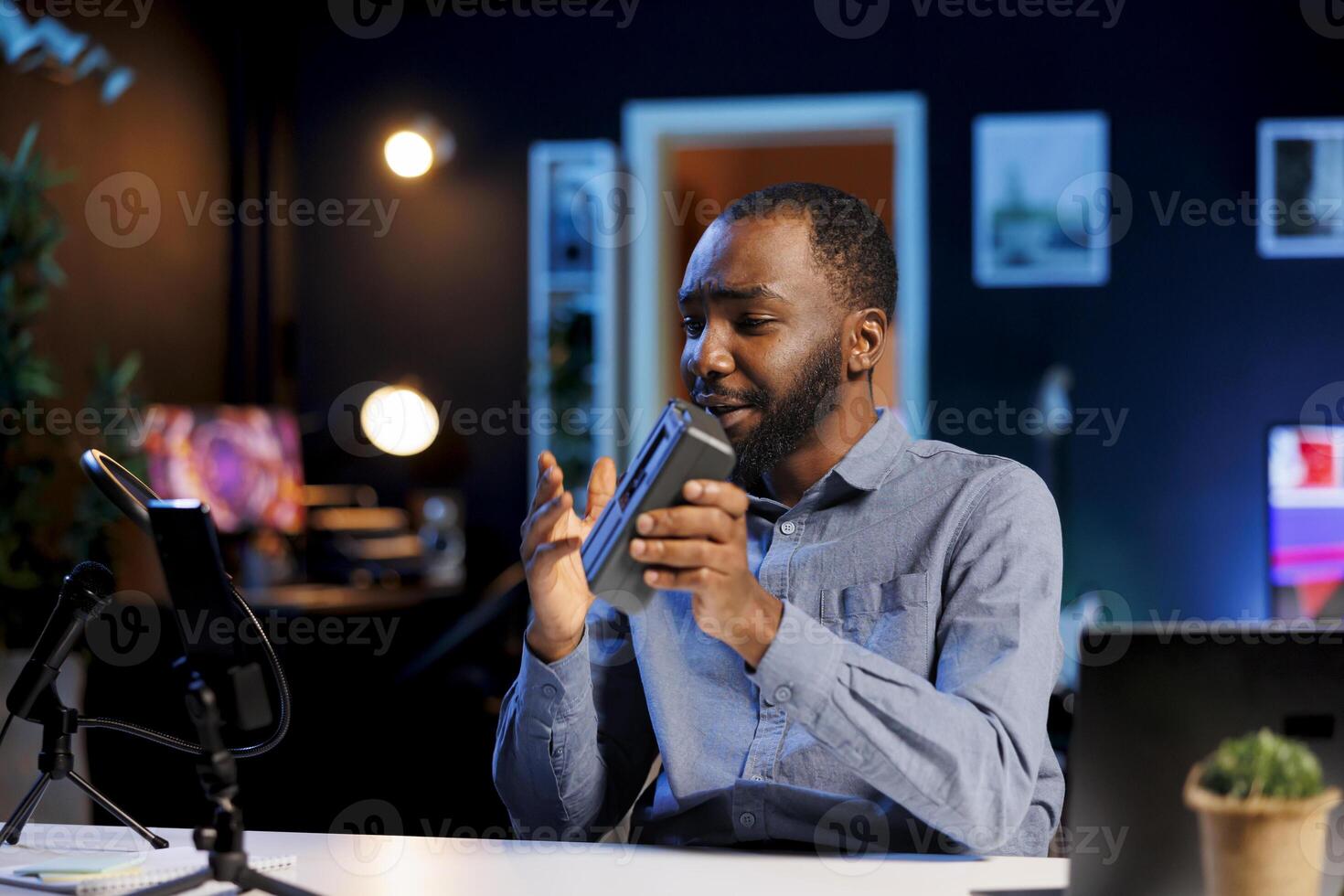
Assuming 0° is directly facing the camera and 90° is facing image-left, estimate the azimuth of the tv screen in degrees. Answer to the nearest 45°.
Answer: approximately 0°

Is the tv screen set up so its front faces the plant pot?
yes

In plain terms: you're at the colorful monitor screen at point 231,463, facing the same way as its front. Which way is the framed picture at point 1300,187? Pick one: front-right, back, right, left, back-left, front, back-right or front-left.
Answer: left

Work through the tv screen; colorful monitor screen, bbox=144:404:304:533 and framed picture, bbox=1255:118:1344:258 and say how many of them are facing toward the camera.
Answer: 3

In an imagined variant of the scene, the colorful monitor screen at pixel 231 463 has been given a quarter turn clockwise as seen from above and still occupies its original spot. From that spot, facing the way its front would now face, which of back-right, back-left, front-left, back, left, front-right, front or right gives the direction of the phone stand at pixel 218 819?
left

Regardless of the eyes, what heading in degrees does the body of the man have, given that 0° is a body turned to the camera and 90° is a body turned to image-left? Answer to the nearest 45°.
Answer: approximately 45°

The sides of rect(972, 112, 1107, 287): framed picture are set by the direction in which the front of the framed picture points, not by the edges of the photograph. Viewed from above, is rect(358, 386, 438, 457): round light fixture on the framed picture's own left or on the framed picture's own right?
on the framed picture's own right

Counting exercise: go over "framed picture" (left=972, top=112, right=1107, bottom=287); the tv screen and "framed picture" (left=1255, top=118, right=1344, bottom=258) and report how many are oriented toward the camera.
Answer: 3

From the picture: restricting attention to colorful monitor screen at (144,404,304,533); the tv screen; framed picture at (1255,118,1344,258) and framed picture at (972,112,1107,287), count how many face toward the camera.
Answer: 4

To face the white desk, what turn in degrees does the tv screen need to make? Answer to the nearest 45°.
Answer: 0° — it already faces it

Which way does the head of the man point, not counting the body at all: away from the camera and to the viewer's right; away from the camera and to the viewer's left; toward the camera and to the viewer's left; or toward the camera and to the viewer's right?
toward the camera and to the viewer's left

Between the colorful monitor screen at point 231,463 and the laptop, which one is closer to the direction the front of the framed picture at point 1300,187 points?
the laptop

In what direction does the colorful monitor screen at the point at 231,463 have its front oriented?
toward the camera

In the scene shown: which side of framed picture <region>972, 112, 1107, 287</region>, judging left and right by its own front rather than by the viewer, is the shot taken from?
front

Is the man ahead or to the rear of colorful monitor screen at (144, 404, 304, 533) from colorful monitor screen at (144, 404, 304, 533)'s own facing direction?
ahead

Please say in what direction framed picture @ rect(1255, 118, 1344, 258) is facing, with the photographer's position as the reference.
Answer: facing the viewer
